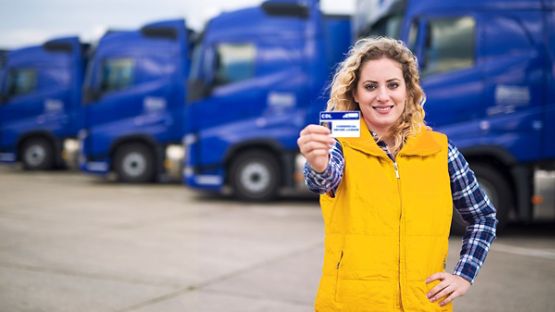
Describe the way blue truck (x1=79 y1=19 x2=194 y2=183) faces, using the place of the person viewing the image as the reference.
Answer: facing to the left of the viewer

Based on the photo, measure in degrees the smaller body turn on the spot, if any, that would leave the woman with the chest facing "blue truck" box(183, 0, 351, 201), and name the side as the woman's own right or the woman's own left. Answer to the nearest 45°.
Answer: approximately 180°

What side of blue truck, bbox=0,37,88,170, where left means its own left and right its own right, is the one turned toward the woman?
left

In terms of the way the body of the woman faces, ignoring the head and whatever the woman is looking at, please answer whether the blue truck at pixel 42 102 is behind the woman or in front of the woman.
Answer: behind

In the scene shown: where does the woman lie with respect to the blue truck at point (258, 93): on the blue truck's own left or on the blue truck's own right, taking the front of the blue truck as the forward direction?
on the blue truck's own left

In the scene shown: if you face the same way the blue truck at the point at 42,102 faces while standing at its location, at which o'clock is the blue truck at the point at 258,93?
the blue truck at the point at 258,93 is roughly at 8 o'clock from the blue truck at the point at 42,102.

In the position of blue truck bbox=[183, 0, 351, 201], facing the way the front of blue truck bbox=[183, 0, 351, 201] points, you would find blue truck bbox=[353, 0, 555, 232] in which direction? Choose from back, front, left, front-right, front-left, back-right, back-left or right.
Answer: back-left
